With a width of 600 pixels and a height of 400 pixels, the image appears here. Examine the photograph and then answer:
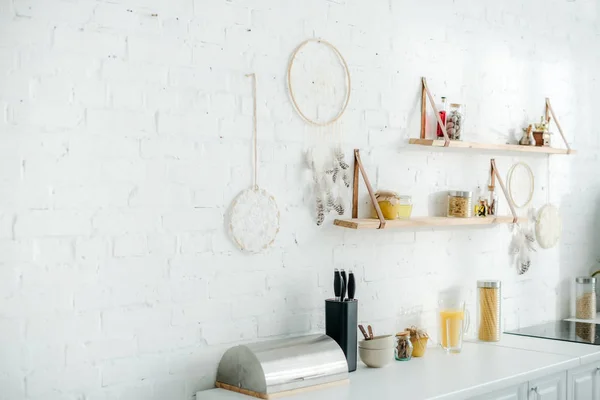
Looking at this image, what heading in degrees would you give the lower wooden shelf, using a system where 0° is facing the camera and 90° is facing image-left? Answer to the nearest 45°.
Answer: approximately 315°

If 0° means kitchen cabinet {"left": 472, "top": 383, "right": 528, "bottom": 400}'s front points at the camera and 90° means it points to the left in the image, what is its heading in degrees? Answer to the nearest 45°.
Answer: approximately 315°

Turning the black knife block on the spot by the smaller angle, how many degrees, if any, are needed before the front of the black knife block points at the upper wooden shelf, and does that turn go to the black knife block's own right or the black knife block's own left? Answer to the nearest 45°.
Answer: approximately 90° to the black knife block's own left

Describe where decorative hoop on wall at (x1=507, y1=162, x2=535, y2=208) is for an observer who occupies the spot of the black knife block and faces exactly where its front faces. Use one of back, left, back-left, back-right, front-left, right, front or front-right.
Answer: left
